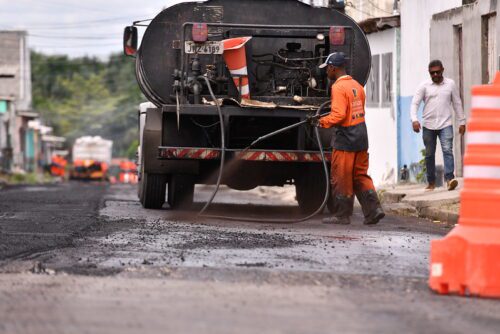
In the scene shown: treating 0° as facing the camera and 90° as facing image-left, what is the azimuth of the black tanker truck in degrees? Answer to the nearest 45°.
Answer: approximately 180°

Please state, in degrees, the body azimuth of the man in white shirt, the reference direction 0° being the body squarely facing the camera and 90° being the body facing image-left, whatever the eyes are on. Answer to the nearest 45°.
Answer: approximately 0°

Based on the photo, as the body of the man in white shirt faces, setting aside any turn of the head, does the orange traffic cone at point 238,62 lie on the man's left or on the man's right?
on the man's right

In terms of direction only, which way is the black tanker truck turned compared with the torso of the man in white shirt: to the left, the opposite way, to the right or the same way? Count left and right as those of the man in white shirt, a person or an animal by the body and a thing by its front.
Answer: the opposite way

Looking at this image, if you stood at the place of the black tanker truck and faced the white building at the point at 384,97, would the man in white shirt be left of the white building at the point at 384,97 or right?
right

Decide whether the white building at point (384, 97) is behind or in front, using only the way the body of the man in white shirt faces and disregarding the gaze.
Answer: behind

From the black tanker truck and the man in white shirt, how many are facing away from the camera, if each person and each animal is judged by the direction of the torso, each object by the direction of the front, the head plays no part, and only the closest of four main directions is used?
1

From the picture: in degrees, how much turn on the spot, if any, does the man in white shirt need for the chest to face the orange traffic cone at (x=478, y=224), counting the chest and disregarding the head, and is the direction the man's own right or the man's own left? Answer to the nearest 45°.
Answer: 0° — they already face it

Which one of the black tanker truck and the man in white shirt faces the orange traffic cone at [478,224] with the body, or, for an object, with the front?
the man in white shirt
